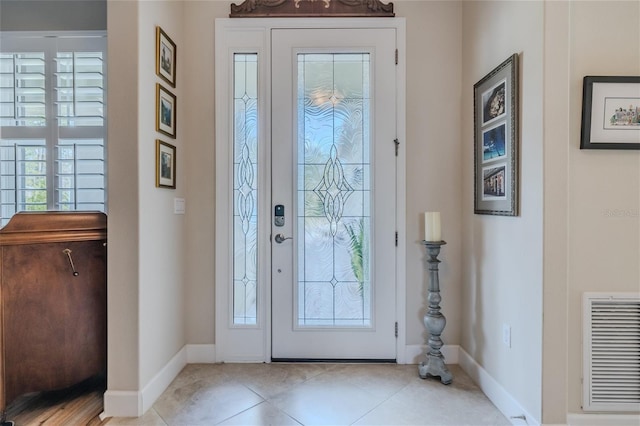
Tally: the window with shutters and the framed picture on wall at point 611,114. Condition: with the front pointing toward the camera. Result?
2

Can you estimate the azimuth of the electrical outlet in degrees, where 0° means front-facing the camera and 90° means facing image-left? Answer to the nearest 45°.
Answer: approximately 45°

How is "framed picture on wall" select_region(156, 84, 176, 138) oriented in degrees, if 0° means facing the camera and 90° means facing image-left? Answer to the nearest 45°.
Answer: approximately 315°

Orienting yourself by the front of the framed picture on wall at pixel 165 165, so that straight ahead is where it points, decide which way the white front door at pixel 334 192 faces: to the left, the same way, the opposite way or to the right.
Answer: to the right

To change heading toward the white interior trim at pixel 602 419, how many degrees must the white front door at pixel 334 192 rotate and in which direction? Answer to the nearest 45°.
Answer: approximately 45° to its left

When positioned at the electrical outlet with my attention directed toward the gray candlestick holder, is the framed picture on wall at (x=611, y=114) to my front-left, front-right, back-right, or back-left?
back-right

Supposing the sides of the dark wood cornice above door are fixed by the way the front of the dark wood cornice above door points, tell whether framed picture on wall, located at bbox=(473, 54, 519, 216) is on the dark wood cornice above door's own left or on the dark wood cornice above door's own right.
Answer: on the dark wood cornice above door's own left
